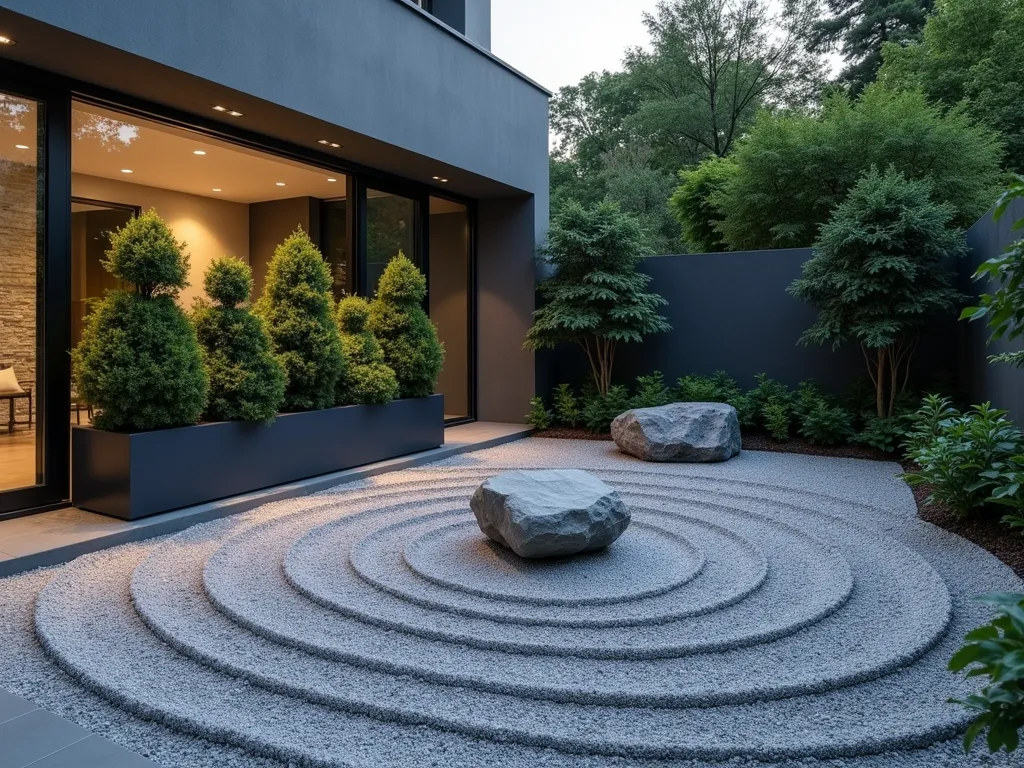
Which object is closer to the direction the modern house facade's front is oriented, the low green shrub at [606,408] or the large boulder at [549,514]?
the large boulder

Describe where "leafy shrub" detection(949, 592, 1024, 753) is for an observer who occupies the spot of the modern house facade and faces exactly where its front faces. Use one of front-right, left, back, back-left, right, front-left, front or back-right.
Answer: front-right

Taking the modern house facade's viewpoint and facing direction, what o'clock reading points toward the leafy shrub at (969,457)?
The leafy shrub is roughly at 12 o'clock from the modern house facade.

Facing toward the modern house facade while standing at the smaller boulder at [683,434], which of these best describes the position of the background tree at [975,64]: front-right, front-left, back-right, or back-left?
back-right

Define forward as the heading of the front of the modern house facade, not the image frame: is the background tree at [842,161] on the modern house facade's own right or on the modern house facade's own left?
on the modern house facade's own left

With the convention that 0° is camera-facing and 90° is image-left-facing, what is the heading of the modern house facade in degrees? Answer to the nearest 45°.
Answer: approximately 315°

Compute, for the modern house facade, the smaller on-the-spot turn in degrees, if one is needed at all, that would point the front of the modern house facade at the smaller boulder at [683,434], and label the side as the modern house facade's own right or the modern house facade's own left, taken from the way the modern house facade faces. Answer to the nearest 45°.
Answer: approximately 45° to the modern house facade's own left

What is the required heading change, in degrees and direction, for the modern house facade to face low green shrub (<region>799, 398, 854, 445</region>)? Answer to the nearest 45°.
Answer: approximately 45° to its left

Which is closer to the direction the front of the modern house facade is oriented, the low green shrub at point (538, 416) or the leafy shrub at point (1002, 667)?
the leafy shrub

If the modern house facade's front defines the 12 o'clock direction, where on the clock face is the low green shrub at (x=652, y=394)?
The low green shrub is roughly at 10 o'clock from the modern house facade.

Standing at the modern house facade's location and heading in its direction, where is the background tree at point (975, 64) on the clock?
The background tree is roughly at 10 o'clock from the modern house facade.
